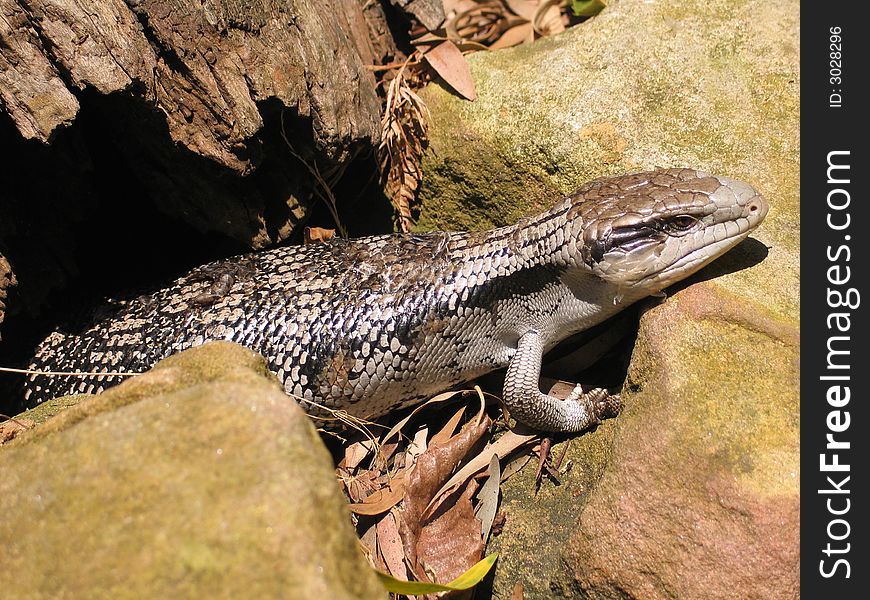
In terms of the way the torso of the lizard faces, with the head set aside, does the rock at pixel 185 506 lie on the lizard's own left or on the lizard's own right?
on the lizard's own right

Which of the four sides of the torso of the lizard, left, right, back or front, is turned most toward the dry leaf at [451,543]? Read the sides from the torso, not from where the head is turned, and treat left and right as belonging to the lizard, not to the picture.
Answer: right

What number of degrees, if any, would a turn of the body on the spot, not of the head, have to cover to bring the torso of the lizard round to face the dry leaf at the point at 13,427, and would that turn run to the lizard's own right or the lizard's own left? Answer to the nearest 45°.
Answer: approximately 180°

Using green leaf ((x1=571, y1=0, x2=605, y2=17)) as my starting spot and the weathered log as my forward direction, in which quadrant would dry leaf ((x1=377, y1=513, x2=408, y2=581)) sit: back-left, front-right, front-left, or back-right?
front-left

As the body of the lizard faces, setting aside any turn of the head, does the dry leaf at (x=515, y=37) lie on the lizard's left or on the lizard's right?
on the lizard's left

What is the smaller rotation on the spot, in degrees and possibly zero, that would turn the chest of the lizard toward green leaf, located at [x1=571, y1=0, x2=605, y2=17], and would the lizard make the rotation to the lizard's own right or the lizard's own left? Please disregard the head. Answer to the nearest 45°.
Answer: approximately 45° to the lizard's own left

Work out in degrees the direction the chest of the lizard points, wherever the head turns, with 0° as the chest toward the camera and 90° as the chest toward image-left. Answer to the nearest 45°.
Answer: approximately 270°

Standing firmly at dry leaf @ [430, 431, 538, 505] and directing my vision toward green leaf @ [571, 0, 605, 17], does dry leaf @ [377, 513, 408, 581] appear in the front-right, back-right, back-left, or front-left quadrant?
back-left

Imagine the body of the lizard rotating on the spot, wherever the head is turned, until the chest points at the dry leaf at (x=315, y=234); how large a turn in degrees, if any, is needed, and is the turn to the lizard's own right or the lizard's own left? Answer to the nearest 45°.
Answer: approximately 90° to the lizard's own left

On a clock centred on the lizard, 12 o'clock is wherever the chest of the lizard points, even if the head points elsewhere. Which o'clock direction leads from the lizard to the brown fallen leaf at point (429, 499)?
The brown fallen leaf is roughly at 4 o'clock from the lizard.
